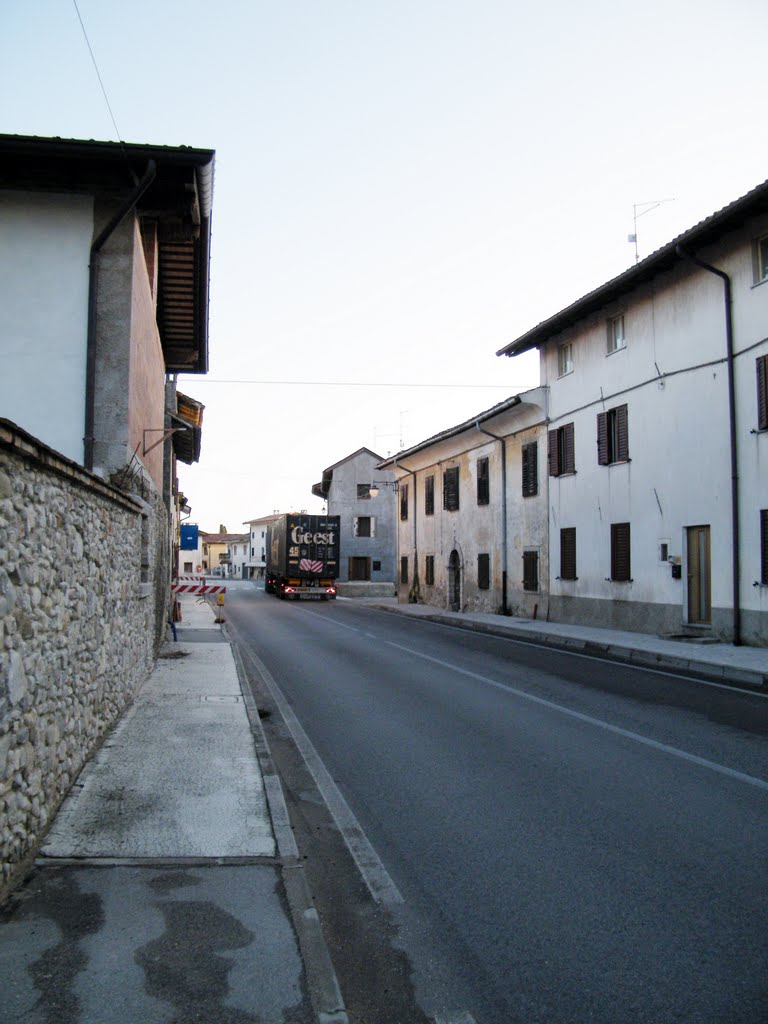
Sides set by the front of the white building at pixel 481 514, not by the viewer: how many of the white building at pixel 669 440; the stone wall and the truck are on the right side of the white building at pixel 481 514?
1

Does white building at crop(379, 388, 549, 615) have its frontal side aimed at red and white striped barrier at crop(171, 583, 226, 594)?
yes

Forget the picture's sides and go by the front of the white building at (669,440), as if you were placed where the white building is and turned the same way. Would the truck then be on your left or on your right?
on your right

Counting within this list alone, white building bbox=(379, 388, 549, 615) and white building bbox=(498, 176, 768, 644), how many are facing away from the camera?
0

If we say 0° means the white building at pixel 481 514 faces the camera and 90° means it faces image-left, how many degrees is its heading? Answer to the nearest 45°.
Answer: approximately 45°

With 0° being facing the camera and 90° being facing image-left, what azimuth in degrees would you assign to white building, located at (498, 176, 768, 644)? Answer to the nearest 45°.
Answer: approximately 45°

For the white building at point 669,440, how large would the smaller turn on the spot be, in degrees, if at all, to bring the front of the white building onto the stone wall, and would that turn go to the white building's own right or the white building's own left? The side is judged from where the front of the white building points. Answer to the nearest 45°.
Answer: approximately 45° to the white building's own left
